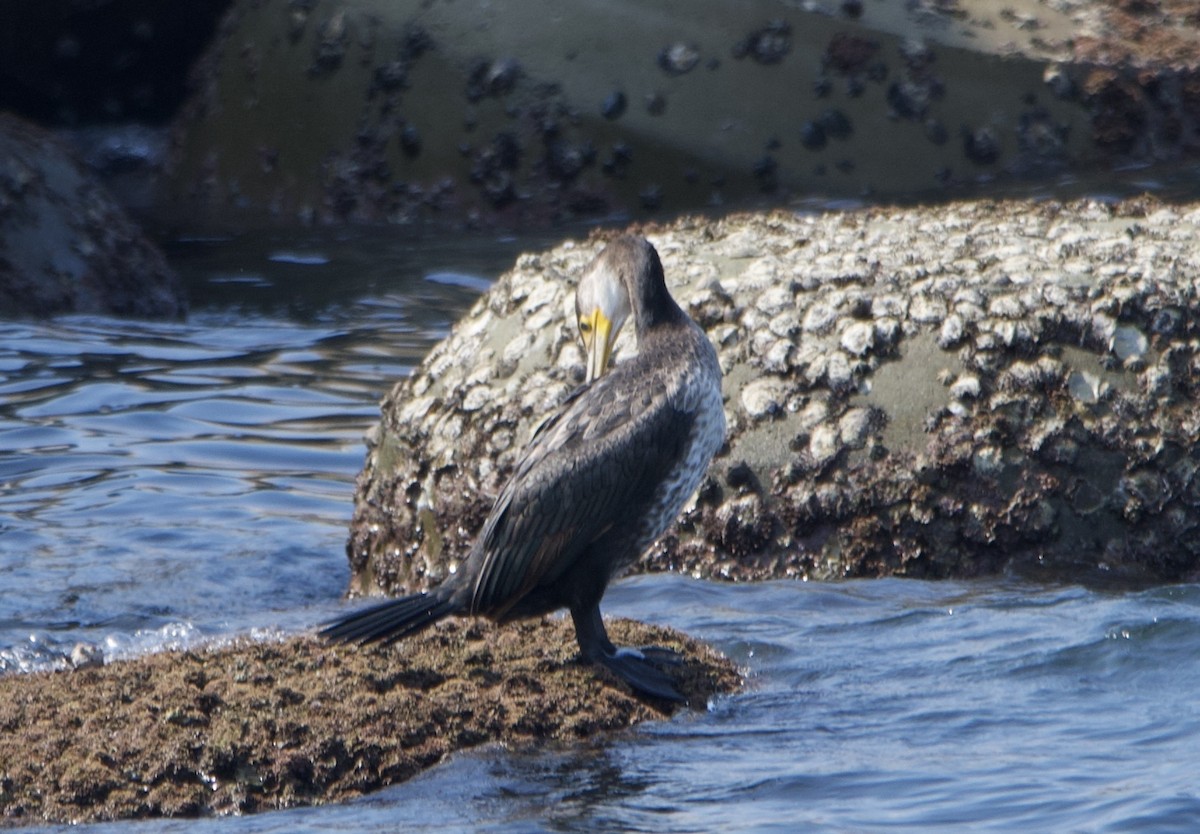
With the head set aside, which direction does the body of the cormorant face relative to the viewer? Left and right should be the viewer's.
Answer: facing to the right of the viewer

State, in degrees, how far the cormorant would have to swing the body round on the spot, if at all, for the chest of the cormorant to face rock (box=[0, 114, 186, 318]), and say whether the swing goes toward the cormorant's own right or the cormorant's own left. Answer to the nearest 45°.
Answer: approximately 135° to the cormorant's own left

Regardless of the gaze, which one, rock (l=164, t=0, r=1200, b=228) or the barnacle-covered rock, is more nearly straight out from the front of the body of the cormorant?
the barnacle-covered rock

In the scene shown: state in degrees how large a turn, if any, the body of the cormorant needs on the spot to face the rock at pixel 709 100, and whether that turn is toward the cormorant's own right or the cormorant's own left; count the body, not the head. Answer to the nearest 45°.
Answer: approximately 90° to the cormorant's own left
